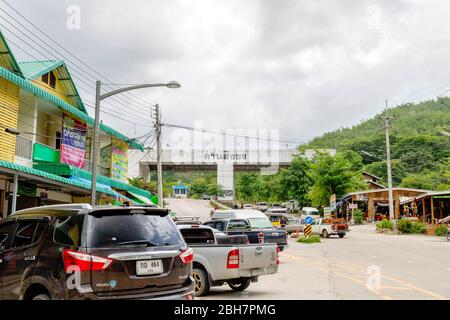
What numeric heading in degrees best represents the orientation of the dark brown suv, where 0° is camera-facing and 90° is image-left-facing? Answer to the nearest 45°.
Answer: approximately 135°

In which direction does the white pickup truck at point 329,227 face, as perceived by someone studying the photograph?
facing away from the viewer and to the left of the viewer

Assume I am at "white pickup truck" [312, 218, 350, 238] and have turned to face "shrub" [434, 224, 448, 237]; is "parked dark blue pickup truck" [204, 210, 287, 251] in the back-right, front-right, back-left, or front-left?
back-right

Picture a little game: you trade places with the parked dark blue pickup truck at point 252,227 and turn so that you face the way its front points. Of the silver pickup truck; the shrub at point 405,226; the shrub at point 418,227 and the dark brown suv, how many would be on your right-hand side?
2

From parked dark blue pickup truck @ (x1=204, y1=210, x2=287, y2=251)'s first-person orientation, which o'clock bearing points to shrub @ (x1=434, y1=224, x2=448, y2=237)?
The shrub is roughly at 3 o'clock from the parked dark blue pickup truck.

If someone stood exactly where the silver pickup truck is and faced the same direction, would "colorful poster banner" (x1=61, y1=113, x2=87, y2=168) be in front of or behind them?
in front

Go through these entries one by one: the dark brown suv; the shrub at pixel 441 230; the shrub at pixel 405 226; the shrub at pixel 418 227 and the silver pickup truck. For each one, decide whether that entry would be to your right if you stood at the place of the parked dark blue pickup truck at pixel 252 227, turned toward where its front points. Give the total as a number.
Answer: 3

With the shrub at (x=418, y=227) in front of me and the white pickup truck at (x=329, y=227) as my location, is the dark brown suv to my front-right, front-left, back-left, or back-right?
back-right

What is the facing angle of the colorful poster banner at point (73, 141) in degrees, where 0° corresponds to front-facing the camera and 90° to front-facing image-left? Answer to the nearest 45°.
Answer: approximately 315°
